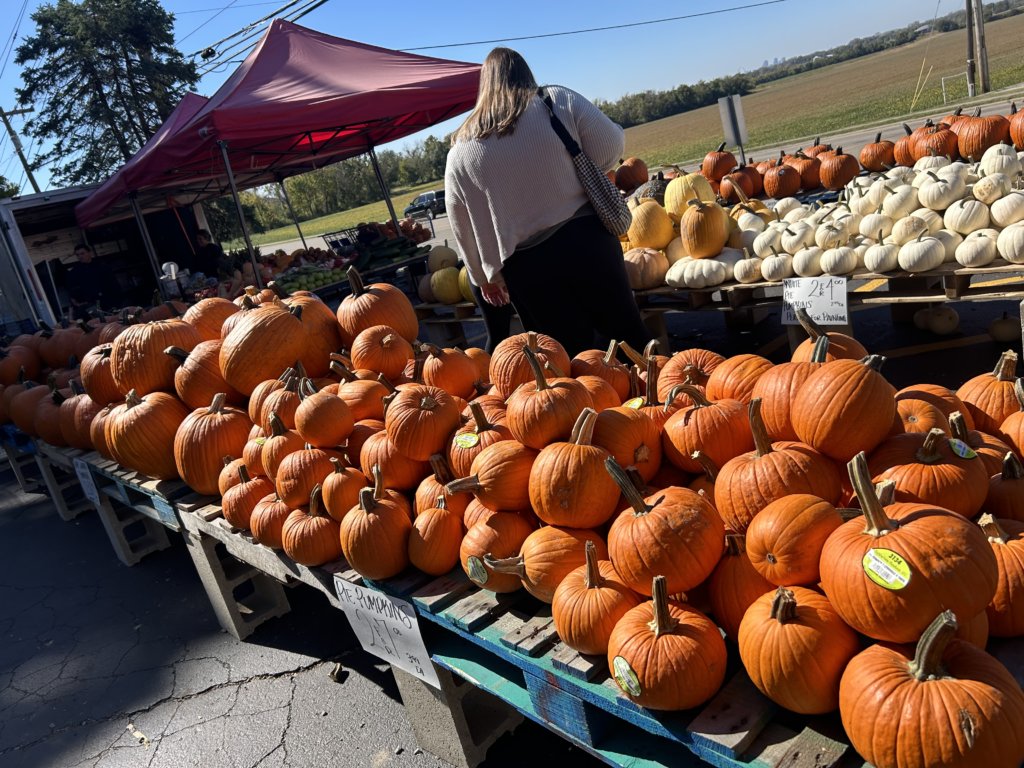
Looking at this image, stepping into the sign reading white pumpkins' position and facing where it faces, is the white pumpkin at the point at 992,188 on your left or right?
on your left

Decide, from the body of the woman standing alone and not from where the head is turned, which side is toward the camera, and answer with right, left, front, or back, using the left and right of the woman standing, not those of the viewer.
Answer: back

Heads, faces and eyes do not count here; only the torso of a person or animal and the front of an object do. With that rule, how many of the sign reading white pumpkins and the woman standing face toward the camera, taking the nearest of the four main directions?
1

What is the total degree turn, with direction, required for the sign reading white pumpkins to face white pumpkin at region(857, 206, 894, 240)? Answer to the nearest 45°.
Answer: approximately 135° to its left

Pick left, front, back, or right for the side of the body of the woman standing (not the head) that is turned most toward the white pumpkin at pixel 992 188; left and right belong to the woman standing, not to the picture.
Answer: right

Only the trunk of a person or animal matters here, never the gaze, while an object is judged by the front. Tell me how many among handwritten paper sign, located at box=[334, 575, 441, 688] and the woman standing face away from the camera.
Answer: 1

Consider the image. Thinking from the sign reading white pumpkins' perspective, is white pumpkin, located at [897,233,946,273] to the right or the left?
on its left

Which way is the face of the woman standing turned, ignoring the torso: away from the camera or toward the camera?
away from the camera

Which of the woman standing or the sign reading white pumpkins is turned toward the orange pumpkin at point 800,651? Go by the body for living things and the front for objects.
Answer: the sign reading white pumpkins

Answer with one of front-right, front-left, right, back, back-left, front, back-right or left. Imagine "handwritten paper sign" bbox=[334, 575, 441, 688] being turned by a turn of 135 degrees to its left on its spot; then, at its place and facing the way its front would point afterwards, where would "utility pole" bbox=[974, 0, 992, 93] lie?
front-left

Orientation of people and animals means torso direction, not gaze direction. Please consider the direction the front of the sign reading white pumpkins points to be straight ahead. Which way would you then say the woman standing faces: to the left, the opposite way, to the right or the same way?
the opposite way

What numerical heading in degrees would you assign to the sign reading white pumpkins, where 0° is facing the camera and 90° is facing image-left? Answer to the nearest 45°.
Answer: approximately 0°

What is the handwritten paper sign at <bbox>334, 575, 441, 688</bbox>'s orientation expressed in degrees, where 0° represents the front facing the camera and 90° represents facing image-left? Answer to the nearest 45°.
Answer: approximately 45°

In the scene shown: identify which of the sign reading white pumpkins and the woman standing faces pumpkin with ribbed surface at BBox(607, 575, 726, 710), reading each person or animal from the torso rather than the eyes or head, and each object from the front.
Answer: the sign reading white pumpkins
